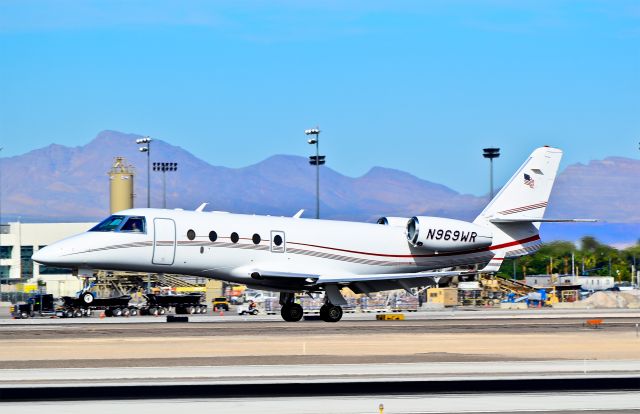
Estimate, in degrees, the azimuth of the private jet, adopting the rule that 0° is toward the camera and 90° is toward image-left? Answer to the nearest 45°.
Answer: approximately 90°
